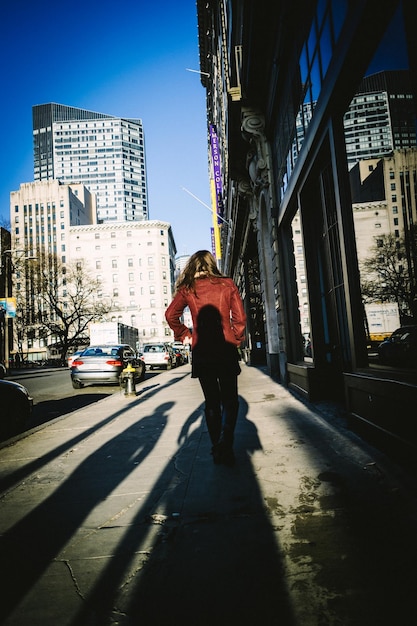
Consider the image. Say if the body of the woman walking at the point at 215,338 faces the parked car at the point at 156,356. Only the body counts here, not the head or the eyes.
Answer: yes

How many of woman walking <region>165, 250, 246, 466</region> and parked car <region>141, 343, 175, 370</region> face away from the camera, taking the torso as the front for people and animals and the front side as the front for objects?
2

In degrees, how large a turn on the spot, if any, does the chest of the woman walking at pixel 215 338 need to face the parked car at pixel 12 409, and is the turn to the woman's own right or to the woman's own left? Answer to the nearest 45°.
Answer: approximately 45° to the woman's own left

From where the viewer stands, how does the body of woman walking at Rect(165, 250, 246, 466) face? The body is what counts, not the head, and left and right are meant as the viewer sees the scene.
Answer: facing away from the viewer

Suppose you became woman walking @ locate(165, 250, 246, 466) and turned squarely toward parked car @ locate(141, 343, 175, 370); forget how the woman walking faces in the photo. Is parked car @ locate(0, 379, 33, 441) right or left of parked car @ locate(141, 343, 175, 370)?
left

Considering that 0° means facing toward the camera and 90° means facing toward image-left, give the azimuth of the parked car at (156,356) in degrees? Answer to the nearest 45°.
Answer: approximately 180°

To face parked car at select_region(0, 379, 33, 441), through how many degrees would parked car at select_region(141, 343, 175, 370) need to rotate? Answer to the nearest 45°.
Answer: approximately 180°

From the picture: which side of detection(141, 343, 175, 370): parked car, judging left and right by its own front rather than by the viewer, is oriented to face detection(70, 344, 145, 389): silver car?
back

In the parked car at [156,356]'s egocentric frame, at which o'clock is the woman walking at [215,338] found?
The woman walking is roughly at 6 o'clock from the parked car.
